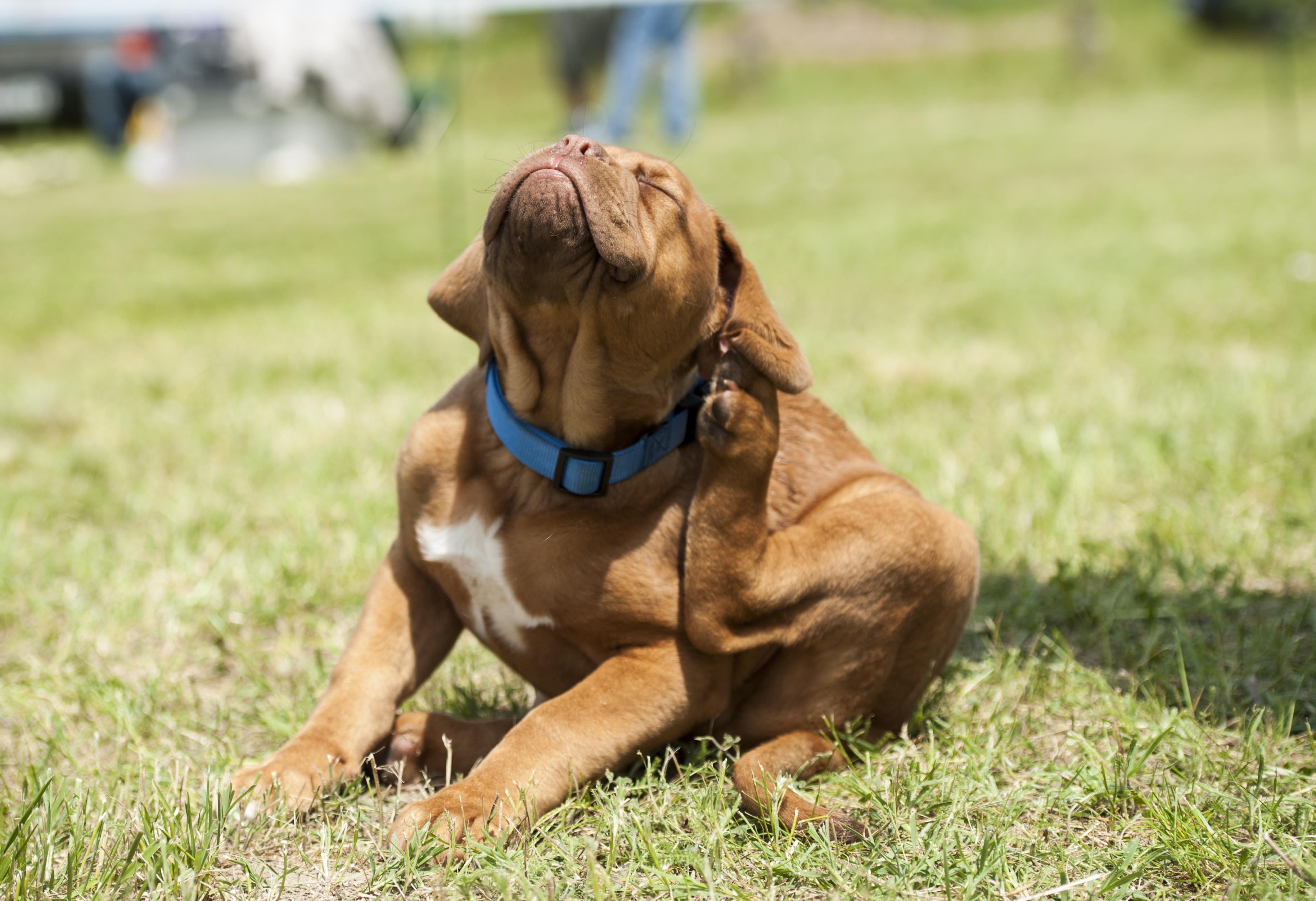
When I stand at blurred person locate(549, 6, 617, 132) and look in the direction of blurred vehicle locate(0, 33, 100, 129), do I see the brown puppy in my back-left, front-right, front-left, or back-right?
back-left

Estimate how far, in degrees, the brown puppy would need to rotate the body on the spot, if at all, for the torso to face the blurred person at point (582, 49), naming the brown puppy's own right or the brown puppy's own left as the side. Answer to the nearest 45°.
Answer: approximately 135° to the brown puppy's own right

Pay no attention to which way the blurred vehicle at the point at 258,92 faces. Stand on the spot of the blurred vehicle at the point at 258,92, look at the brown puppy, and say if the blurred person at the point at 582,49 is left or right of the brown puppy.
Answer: left

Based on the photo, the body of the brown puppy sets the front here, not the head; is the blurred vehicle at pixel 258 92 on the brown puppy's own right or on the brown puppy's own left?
on the brown puppy's own right

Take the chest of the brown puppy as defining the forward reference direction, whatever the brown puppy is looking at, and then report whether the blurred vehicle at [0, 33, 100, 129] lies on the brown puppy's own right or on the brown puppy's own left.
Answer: on the brown puppy's own right

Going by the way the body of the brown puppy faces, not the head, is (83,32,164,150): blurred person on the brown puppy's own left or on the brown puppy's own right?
on the brown puppy's own right

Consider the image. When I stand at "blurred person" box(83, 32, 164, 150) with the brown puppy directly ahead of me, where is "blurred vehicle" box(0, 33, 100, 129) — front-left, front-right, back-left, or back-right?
back-right

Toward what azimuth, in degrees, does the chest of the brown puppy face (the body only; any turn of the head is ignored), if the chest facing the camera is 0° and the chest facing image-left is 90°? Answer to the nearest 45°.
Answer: approximately 45°

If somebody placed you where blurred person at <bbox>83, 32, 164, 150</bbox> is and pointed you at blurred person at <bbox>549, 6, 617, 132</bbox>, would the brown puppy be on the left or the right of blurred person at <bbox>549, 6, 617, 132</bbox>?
right
